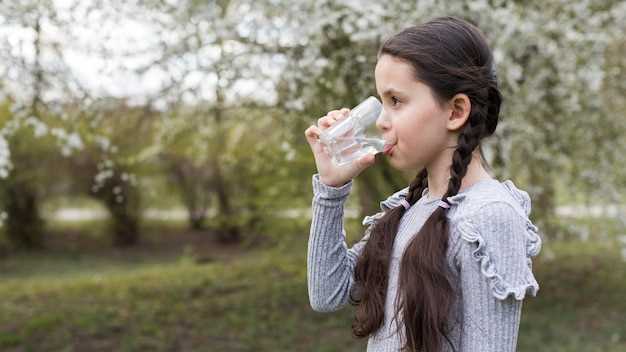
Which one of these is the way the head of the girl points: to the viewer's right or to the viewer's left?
to the viewer's left

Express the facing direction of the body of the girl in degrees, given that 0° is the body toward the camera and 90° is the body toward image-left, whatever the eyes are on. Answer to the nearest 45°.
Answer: approximately 45°
